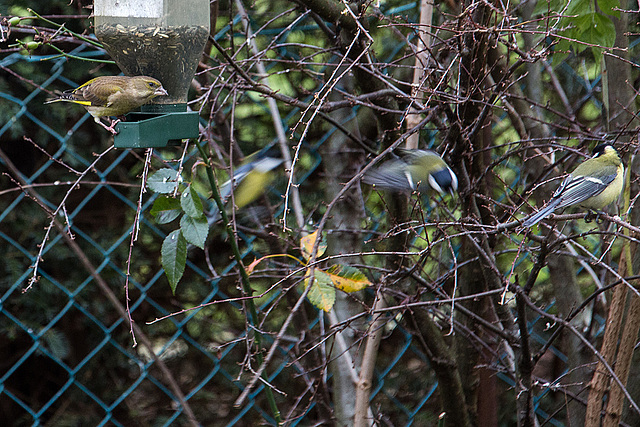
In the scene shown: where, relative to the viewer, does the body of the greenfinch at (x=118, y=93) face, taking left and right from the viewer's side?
facing to the right of the viewer
